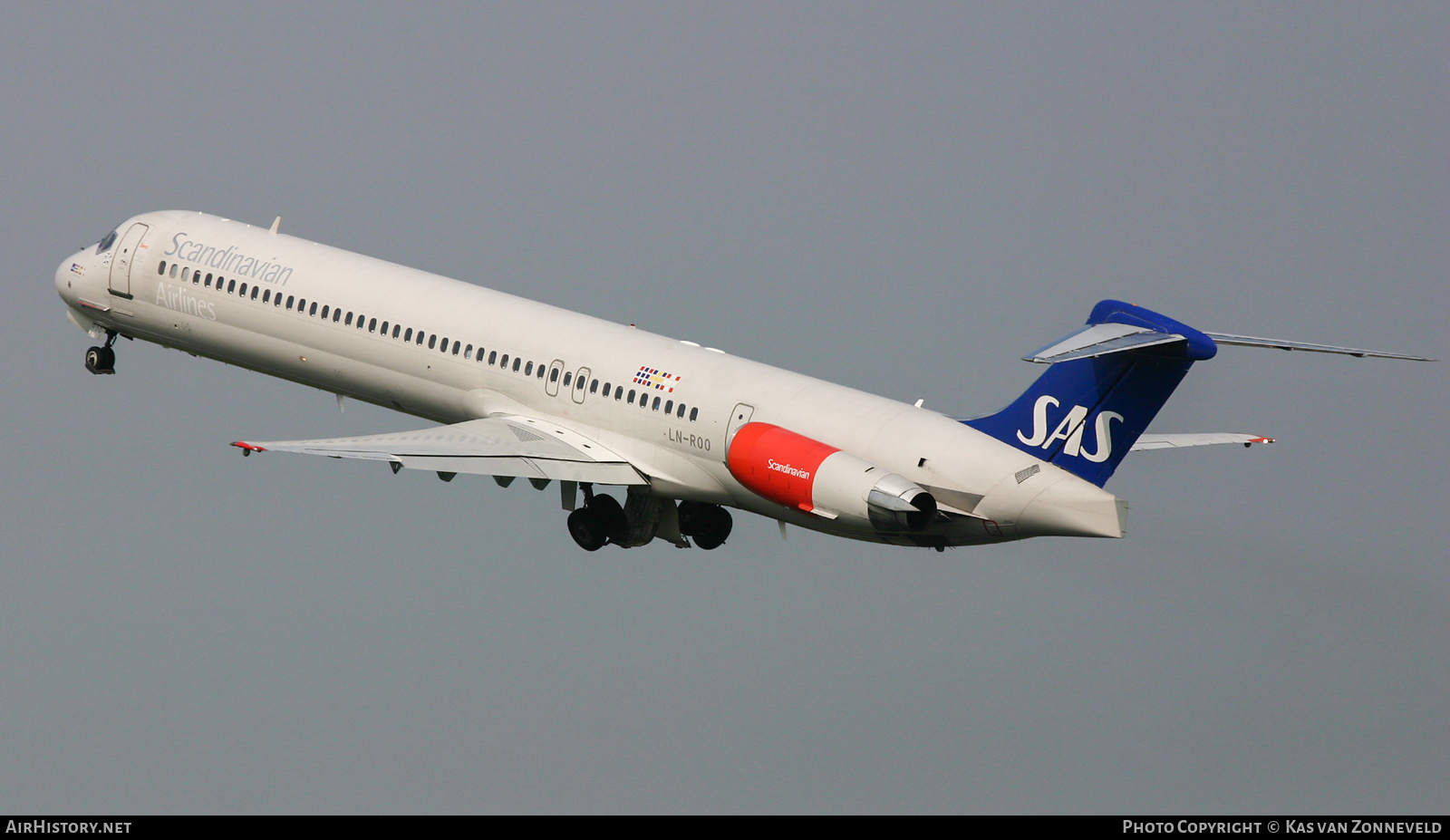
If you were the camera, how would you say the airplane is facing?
facing away from the viewer and to the left of the viewer
